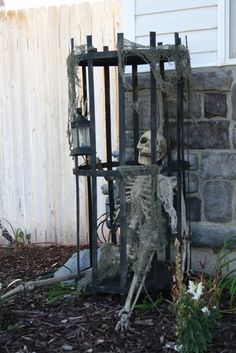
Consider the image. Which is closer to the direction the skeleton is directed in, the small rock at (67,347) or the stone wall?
the small rock

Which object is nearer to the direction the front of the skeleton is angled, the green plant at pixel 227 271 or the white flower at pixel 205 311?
the white flower

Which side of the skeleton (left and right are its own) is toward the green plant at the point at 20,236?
right

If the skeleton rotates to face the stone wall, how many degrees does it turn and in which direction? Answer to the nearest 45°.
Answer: approximately 180°

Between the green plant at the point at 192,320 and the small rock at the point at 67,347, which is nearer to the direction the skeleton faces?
the small rock

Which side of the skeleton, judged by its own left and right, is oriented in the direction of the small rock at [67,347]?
front

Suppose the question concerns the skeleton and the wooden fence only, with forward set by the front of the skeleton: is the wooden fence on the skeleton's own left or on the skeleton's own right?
on the skeleton's own right

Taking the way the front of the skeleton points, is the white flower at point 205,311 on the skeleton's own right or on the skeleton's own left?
on the skeleton's own left

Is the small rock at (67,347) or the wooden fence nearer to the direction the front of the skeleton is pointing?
the small rock
